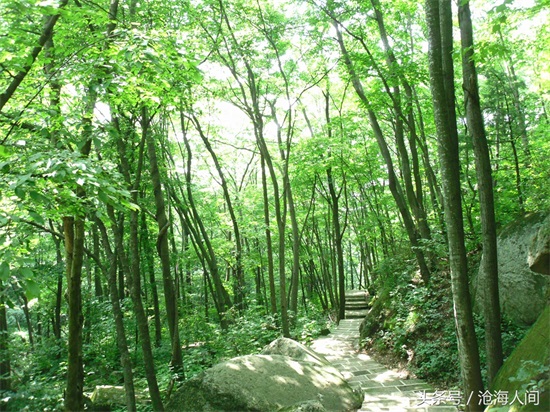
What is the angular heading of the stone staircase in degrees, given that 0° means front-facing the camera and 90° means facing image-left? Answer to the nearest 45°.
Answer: approximately 0°

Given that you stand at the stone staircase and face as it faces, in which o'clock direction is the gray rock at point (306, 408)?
The gray rock is roughly at 12 o'clock from the stone staircase.

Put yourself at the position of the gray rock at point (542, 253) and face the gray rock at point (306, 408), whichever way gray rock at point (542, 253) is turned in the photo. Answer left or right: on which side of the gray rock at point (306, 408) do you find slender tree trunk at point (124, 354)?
right
